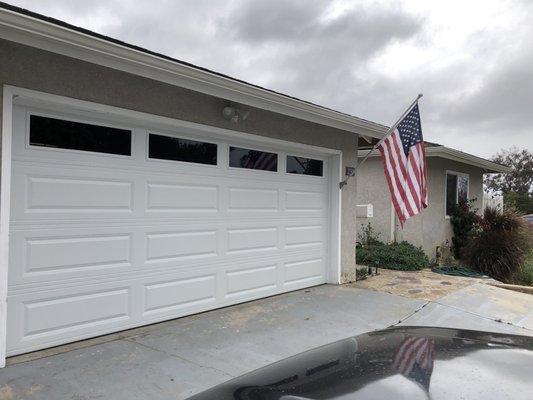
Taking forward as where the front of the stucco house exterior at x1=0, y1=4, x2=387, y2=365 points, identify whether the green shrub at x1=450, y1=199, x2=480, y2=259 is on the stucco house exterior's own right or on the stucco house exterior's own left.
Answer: on the stucco house exterior's own left

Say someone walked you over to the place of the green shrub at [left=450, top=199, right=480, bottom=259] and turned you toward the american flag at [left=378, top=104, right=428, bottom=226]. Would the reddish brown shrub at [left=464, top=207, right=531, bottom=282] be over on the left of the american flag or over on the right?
left

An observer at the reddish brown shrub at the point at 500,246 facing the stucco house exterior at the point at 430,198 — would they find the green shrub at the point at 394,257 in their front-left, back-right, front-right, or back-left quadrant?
front-left

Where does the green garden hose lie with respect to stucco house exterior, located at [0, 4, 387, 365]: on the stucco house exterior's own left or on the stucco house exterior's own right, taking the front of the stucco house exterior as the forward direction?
on the stucco house exterior's own left

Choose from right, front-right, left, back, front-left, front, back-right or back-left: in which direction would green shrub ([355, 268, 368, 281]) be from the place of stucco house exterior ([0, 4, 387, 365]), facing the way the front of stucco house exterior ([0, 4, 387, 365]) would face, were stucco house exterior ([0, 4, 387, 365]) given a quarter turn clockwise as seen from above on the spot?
back

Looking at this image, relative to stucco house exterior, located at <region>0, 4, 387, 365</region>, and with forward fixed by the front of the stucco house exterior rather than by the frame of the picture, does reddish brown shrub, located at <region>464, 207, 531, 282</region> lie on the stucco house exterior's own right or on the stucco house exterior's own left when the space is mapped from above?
on the stucco house exterior's own left

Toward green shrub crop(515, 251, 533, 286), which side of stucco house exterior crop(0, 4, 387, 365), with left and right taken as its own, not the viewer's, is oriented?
left

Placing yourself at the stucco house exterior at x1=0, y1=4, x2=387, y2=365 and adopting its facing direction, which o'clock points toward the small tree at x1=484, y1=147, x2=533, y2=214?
The small tree is roughly at 9 o'clock from the stucco house exterior.

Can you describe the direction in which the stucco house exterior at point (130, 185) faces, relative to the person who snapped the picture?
facing the viewer and to the right of the viewer

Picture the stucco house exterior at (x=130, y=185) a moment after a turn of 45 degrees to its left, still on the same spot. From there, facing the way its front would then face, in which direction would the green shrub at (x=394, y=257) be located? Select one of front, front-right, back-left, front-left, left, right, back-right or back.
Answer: front-left
